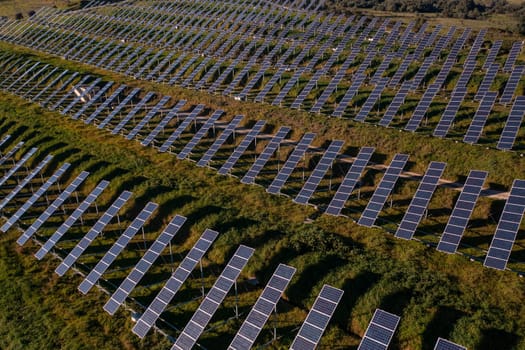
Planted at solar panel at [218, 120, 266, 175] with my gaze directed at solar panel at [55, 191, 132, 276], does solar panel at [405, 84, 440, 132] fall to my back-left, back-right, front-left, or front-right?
back-left

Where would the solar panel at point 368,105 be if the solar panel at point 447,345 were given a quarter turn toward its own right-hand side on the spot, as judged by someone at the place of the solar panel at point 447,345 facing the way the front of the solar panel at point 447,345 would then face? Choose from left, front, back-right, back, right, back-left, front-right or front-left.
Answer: front-right

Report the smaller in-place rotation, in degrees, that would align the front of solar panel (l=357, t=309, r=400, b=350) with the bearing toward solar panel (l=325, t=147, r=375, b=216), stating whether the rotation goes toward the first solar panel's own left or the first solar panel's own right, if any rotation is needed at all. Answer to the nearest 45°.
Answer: approximately 135° to the first solar panel's own right

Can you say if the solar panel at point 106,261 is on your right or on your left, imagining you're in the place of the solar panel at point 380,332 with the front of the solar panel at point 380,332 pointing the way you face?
on your right

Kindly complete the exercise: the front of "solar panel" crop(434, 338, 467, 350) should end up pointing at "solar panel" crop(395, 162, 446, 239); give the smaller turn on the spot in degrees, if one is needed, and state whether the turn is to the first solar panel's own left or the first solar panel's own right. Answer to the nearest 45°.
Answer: approximately 135° to the first solar panel's own right

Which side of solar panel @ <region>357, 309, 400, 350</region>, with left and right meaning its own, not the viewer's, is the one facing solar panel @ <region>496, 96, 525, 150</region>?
back

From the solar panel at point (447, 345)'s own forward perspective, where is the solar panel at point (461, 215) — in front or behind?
behind

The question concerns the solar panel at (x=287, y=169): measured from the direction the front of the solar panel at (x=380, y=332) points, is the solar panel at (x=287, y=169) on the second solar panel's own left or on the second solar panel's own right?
on the second solar panel's own right

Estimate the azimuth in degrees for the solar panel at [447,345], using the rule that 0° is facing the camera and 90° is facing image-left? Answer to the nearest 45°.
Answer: approximately 45°
